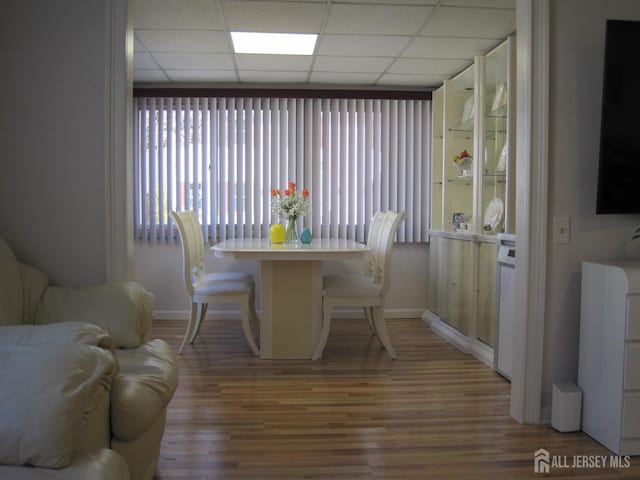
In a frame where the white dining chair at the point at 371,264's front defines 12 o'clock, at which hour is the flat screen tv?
The flat screen tv is roughly at 8 o'clock from the white dining chair.

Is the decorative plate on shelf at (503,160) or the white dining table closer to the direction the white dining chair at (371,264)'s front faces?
the white dining table

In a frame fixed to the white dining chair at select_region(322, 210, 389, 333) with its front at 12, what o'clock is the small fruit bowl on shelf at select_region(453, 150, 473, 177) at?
The small fruit bowl on shelf is roughly at 5 o'clock from the white dining chair.

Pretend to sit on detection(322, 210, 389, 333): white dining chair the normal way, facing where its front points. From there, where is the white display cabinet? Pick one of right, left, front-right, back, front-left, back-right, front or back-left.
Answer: back

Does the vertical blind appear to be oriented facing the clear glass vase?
yes

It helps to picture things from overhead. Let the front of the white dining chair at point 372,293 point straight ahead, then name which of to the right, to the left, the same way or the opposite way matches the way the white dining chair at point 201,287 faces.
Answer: the opposite way

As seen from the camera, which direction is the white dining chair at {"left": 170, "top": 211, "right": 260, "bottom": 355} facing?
to the viewer's right

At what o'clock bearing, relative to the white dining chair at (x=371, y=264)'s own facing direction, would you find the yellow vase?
The yellow vase is roughly at 12 o'clock from the white dining chair.

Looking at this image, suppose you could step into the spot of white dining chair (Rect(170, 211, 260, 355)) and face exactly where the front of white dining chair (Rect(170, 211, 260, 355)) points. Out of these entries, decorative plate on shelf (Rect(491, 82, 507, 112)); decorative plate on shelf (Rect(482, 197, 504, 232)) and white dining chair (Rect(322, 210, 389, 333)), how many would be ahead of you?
3

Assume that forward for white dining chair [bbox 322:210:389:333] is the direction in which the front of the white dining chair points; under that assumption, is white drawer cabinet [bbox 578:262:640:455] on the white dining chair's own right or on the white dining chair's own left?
on the white dining chair's own left

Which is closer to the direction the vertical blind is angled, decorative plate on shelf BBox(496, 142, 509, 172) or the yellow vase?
the yellow vase

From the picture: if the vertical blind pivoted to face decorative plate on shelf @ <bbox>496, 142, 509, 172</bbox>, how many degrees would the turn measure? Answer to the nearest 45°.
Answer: approximately 45° to its left

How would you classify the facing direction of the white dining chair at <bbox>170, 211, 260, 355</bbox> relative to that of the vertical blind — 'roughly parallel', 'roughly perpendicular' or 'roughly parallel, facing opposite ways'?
roughly perpendicular

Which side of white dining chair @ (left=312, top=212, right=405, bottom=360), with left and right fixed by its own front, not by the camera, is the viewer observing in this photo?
left

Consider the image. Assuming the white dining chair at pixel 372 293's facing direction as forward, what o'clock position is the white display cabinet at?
The white display cabinet is roughly at 5 o'clock from the white dining chair.

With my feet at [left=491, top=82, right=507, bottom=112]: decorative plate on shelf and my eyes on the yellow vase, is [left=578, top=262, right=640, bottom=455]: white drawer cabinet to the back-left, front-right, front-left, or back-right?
back-left
